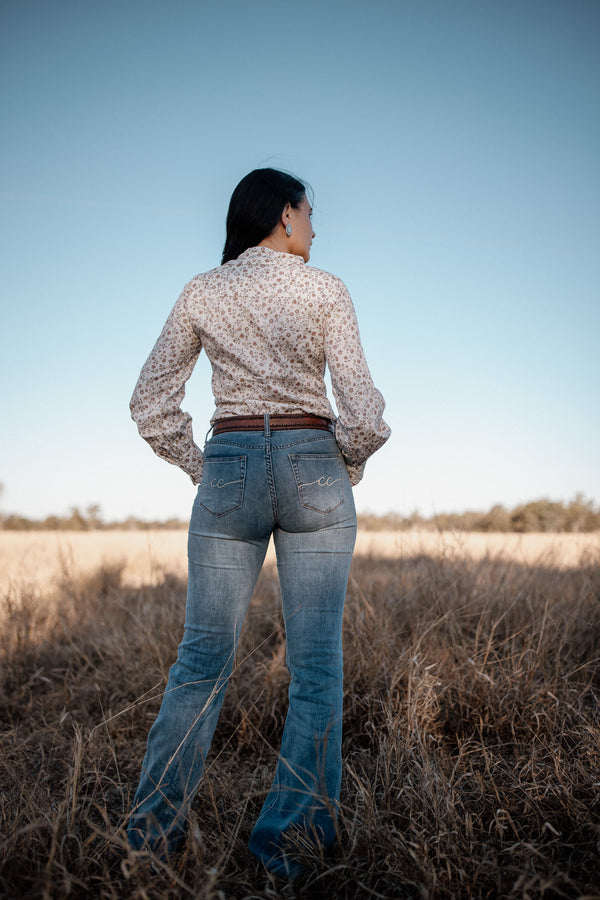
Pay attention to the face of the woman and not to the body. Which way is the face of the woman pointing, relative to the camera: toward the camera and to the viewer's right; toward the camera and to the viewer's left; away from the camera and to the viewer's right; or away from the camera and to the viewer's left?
away from the camera and to the viewer's right

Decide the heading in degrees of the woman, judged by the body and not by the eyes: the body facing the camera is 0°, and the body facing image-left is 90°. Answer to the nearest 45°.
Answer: approximately 180°
